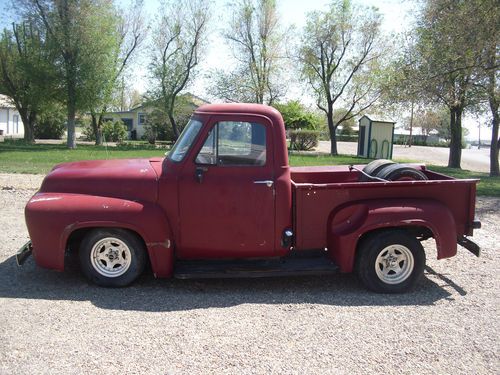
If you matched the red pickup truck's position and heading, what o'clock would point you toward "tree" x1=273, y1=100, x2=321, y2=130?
The tree is roughly at 3 o'clock from the red pickup truck.

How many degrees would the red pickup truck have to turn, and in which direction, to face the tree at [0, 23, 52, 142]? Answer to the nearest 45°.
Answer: approximately 45° to its right

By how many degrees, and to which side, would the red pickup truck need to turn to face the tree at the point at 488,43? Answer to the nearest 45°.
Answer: approximately 135° to its right

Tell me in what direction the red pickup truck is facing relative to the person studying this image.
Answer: facing to the left of the viewer

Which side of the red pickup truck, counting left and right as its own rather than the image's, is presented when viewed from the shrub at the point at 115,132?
right

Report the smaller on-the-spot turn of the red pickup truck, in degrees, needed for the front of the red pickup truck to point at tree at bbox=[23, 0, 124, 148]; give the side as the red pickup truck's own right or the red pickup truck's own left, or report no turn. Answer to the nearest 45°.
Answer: approximately 45° to the red pickup truck's own right
